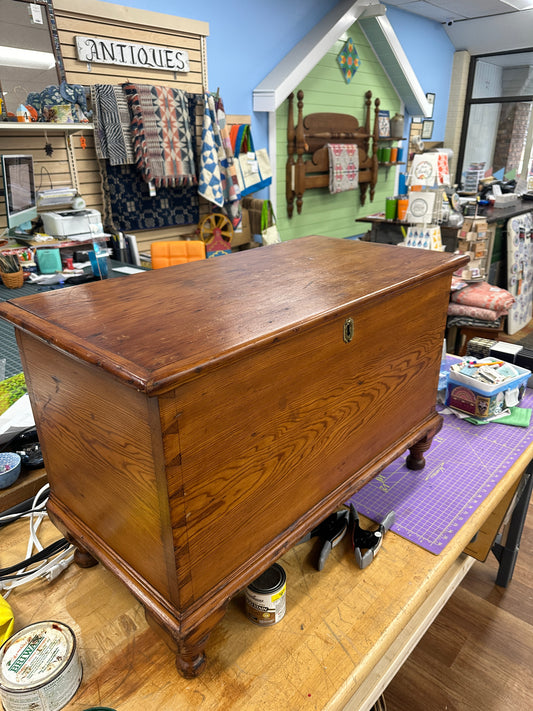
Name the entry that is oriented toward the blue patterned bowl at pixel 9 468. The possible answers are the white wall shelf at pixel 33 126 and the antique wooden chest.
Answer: the white wall shelf

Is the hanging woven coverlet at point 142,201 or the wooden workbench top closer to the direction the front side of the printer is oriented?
the wooden workbench top

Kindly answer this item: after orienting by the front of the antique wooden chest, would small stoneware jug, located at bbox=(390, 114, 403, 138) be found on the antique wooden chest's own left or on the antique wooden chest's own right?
on the antique wooden chest's own left

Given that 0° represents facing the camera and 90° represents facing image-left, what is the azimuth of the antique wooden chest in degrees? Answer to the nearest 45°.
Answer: approximately 315°

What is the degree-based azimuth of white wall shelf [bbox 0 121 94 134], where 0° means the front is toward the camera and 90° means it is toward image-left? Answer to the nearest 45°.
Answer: approximately 0°
